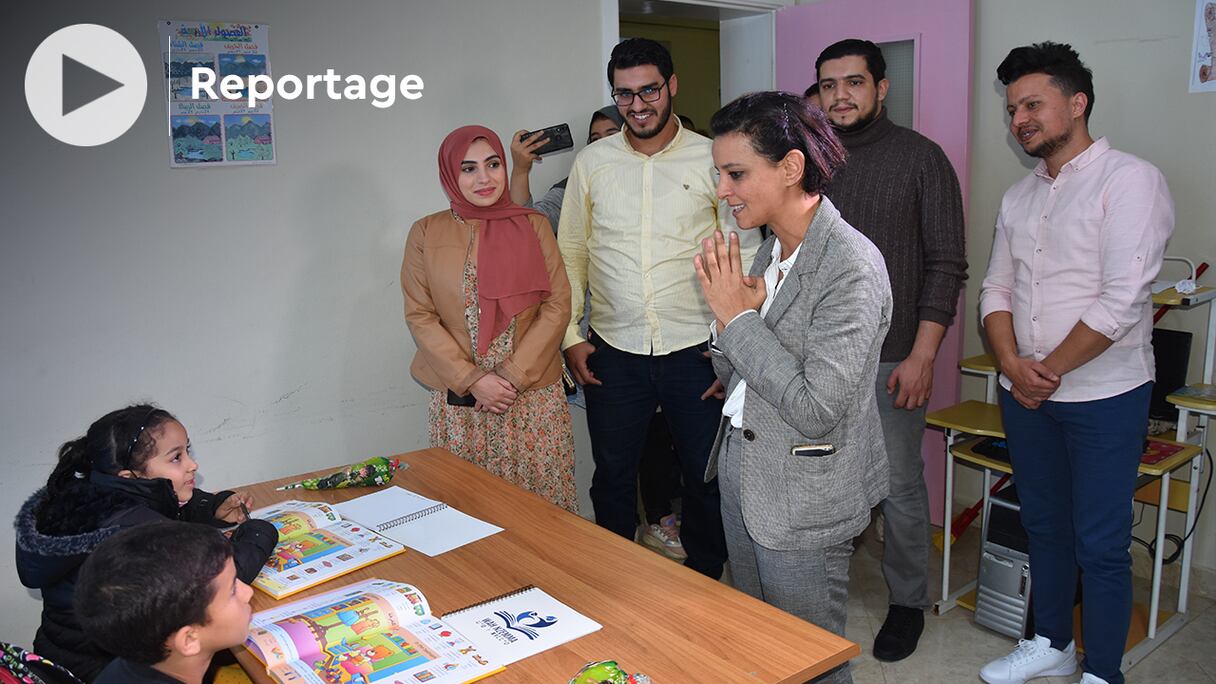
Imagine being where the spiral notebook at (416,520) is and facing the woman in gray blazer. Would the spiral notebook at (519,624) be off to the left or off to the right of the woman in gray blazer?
right

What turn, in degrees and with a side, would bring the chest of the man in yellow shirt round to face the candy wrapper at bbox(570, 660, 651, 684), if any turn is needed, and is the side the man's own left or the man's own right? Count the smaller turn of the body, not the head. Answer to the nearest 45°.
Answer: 0° — they already face it

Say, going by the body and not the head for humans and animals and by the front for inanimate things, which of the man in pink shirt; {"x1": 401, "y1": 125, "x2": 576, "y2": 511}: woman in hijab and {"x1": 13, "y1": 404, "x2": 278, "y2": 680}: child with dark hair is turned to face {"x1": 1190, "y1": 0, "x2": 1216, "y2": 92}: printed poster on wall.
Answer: the child with dark hair

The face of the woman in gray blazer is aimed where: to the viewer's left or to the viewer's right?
to the viewer's left

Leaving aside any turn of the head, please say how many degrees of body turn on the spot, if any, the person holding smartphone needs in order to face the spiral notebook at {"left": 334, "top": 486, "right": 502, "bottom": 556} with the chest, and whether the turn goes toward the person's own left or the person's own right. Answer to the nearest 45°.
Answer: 0° — they already face it
